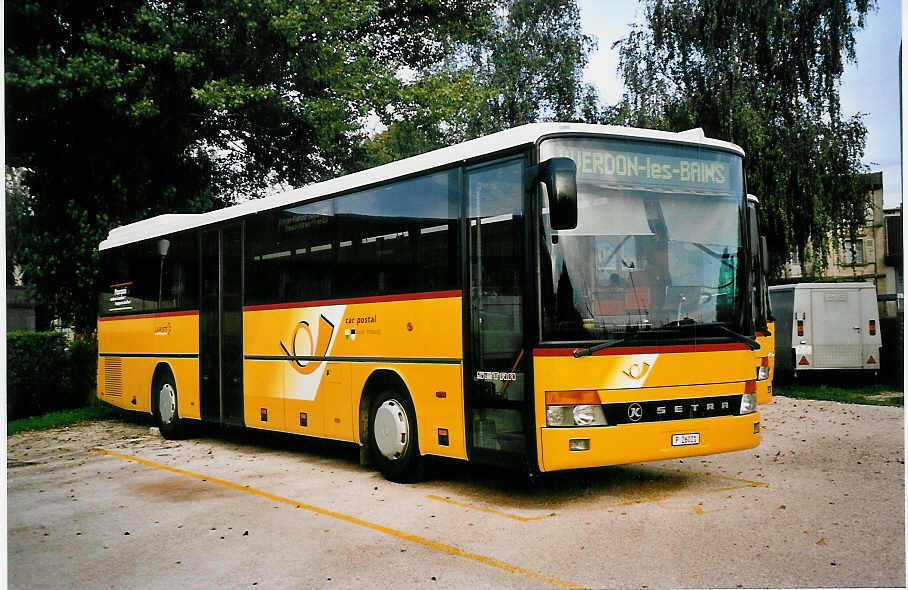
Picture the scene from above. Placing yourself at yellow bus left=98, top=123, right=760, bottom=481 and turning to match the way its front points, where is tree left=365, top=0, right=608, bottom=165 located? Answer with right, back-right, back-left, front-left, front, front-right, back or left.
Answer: back-left

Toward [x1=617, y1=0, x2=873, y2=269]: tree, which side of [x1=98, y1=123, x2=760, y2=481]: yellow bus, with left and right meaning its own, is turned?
left

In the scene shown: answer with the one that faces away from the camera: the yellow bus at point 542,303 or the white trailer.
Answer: the white trailer

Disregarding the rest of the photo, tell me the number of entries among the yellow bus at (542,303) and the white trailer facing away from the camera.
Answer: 1

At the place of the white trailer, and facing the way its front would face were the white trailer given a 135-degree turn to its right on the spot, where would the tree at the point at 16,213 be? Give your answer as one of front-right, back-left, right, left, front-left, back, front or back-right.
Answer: right

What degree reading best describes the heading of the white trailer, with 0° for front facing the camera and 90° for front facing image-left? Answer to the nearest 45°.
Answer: approximately 180°

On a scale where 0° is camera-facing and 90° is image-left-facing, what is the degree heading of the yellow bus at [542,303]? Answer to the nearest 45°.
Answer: approximately 315°

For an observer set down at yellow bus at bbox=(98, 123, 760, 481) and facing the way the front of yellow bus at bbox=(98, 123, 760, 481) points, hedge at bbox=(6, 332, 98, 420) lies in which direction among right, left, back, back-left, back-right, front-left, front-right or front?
back

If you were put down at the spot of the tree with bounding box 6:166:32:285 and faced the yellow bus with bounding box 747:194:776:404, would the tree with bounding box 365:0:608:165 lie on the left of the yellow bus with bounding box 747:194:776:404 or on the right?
left
